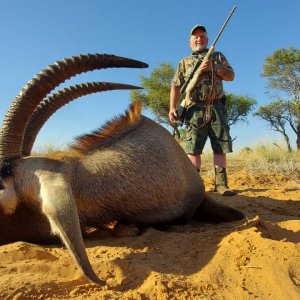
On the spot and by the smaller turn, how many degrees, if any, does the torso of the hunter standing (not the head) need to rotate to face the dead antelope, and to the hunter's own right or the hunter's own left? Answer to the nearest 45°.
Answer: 0° — they already face it

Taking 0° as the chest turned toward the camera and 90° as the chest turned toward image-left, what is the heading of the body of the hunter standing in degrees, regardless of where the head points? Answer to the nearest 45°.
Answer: approximately 0°
